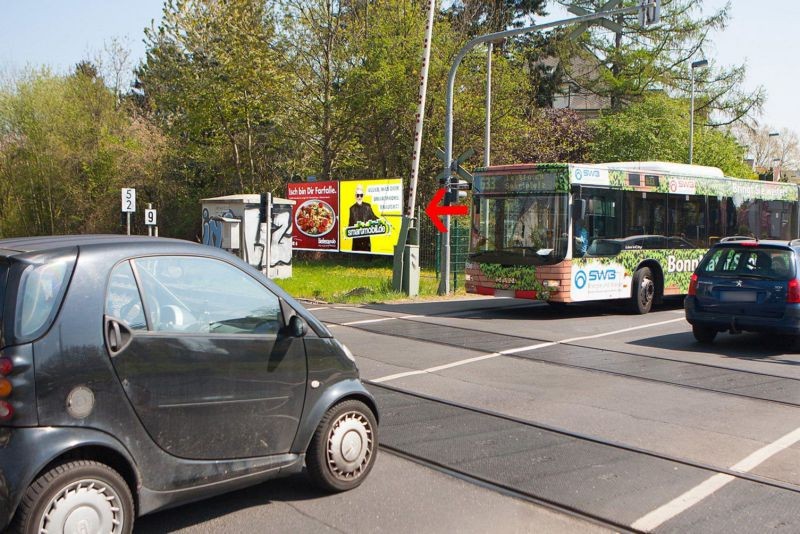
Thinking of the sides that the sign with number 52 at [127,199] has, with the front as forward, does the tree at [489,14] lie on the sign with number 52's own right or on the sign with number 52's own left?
on the sign with number 52's own left

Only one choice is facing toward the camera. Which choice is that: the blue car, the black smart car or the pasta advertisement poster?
the pasta advertisement poster

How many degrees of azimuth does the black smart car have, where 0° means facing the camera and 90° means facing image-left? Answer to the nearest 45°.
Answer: approximately 225°

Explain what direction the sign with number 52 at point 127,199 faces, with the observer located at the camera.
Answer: facing the viewer

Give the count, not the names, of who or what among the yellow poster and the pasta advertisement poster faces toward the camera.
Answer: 2

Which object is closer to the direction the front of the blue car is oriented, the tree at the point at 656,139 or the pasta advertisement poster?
the tree

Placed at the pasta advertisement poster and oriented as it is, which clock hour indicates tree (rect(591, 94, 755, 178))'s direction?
The tree is roughly at 8 o'clock from the pasta advertisement poster.

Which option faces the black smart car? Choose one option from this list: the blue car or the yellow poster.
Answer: the yellow poster

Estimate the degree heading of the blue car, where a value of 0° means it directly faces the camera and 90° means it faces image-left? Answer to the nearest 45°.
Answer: approximately 225°

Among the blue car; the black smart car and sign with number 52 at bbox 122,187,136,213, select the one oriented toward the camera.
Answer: the sign with number 52

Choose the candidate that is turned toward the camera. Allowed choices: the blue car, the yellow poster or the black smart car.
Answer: the yellow poster

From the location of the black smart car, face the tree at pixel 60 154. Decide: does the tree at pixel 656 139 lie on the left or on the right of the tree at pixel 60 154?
right

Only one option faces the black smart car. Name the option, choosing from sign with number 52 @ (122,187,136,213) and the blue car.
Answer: the sign with number 52

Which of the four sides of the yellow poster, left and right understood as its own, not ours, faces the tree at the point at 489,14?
back

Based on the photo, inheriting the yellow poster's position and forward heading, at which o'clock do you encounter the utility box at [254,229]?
The utility box is roughly at 2 o'clock from the yellow poster.
